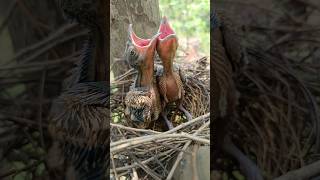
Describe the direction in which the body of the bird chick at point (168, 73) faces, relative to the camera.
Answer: toward the camera
